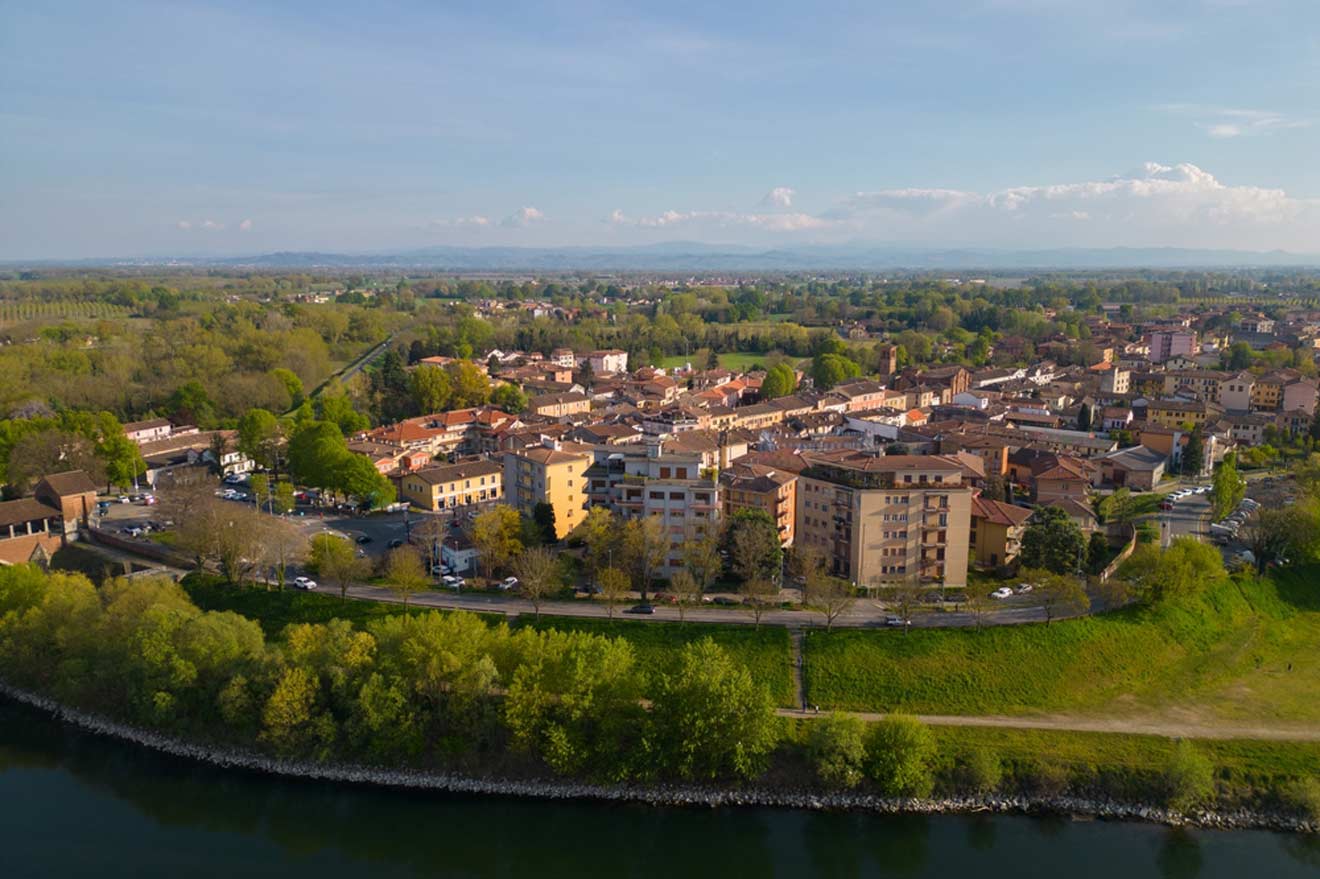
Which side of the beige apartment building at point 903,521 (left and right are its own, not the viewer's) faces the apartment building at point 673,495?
right

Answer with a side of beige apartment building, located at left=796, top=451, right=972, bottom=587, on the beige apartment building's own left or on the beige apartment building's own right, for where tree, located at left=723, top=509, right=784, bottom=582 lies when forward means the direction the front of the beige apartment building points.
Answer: on the beige apartment building's own right

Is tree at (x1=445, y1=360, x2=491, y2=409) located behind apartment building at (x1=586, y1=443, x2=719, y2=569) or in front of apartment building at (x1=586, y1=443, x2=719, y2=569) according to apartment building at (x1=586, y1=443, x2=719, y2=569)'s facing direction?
behind

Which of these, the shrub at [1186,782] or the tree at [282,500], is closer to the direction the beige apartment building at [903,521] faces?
the shrub

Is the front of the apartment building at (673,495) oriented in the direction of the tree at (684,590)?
yes

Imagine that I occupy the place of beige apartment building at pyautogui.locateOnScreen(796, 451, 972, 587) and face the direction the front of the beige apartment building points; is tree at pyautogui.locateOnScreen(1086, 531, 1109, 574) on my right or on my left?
on my left

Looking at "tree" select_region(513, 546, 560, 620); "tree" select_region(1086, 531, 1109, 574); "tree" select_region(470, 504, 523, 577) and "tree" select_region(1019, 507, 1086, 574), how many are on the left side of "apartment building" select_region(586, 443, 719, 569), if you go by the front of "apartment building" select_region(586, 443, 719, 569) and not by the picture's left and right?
2

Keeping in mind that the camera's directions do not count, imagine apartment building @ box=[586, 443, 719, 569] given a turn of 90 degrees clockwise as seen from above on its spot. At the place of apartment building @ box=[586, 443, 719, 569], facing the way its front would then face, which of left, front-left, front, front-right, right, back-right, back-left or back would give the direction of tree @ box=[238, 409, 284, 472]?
front-right

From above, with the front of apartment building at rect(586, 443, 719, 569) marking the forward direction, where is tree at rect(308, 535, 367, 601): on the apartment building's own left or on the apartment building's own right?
on the apartment building's own right

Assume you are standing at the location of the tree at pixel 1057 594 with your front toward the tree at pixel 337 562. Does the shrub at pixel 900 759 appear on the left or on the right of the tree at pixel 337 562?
left

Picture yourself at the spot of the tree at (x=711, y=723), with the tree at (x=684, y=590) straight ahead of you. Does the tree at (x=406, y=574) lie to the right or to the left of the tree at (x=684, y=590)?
left

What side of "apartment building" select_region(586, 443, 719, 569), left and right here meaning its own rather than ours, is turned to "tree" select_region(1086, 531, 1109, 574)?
left

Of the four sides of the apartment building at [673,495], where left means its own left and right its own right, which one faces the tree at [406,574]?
right

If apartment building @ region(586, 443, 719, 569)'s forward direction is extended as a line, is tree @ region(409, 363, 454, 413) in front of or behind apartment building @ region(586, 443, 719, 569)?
behind

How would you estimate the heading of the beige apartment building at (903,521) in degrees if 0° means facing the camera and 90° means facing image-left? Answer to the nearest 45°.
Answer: approximately 0°

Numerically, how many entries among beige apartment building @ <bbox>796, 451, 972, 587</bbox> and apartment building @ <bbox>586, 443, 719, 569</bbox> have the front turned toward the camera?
2
